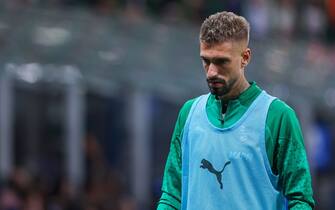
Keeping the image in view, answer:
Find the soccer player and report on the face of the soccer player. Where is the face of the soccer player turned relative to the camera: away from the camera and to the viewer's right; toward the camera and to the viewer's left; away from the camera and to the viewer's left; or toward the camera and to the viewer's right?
toward the camera and to the viewer's left

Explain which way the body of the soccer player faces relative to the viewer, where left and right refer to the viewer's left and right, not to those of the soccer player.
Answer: facing the viewer and to the left of the viewer
